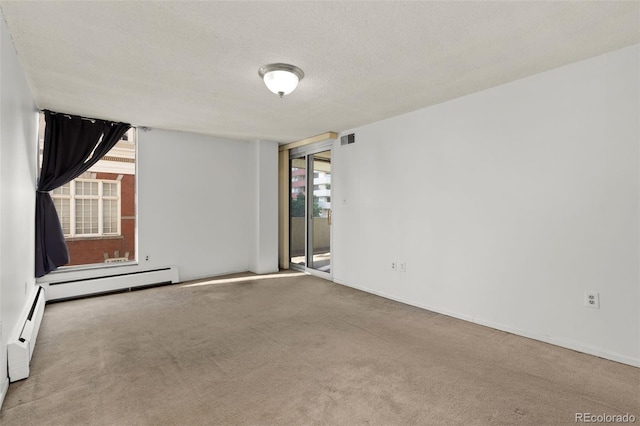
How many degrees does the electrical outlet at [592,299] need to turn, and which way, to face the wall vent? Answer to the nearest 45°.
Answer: approximately 90° to its right

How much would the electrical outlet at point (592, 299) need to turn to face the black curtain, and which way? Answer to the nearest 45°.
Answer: approximately 45° to its right

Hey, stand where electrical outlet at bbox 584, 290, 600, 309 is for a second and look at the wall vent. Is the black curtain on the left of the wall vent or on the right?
left

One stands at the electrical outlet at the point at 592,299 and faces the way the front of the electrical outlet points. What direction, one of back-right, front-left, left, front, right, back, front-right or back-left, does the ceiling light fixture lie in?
front-right

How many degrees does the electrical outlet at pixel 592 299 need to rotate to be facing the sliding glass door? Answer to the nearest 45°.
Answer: approximately 90° to its right

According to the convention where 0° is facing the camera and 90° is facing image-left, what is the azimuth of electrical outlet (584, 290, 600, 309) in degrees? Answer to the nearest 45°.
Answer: approximately 0°

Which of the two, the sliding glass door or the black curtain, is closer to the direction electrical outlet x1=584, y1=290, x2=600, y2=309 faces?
the black curtain

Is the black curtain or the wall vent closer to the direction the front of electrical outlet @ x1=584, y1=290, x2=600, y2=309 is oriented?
the black curtain

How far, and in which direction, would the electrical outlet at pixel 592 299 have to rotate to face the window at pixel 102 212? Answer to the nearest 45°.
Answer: approximately 90° to its right
